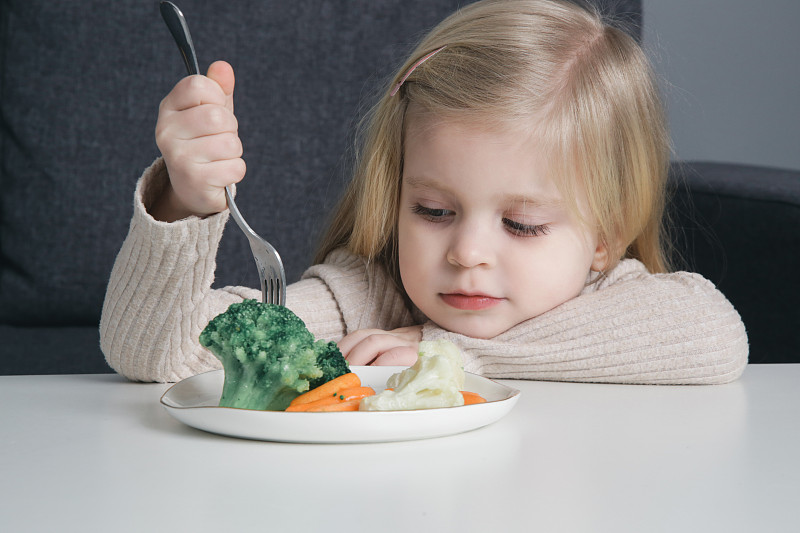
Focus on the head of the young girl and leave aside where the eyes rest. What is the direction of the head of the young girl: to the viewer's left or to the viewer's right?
to the viewer's left

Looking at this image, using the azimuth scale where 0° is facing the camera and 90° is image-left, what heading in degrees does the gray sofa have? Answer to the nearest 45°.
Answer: approximately 0°
